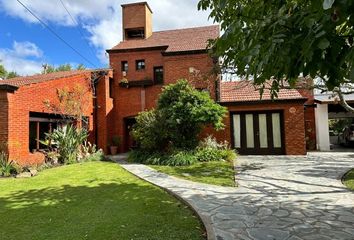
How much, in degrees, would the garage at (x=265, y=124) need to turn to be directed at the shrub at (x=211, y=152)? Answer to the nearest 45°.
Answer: approximately 45° to its right

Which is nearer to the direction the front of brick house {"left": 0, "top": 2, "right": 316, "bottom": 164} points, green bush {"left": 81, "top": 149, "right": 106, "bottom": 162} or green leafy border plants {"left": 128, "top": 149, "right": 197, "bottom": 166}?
the green leafy border plants

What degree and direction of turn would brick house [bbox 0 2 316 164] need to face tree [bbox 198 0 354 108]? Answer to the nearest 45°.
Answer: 0° — it already faces it

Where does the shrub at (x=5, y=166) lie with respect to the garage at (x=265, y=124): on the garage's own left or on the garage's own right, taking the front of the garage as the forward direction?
on the garage's own right

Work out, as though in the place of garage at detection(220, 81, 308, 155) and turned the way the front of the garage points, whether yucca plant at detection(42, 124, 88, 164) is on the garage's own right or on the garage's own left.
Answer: on the garage's own right

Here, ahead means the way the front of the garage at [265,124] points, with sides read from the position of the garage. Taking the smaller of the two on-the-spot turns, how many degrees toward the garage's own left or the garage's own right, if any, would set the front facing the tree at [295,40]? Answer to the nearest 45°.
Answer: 0° — it already faces it

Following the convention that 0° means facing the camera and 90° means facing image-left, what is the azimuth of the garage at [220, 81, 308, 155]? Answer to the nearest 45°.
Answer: approximately 0°

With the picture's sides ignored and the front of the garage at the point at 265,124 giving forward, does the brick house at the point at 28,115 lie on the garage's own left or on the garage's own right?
on the garage's own right
